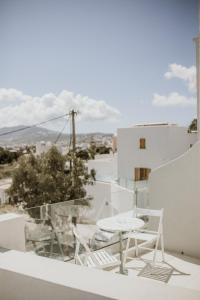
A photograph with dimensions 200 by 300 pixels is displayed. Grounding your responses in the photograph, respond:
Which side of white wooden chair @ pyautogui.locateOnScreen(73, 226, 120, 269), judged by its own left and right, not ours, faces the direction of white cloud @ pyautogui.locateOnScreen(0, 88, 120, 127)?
left

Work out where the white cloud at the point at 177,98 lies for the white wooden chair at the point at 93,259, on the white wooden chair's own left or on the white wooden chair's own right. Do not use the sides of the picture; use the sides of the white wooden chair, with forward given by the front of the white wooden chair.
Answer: on the white wooden chair's own left

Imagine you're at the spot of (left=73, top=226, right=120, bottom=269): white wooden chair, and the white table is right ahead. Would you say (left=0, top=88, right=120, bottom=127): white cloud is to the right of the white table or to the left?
left

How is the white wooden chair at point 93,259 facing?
to the viewer's right

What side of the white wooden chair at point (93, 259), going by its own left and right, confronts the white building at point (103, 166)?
left

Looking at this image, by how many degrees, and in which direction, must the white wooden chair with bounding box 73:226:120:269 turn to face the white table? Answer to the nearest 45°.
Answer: approximately 45° to its left

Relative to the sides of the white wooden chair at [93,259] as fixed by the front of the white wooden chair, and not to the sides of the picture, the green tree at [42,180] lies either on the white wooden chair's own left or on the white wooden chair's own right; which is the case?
on the white wooden chair's own left

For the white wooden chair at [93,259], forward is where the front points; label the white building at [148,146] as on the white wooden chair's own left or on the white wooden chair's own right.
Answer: on the white wooden chair's own left
